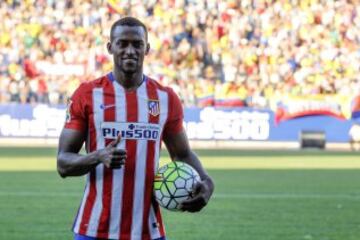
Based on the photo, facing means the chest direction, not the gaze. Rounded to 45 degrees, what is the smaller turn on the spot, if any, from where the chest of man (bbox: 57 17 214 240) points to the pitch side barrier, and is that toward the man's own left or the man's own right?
approximately 180°

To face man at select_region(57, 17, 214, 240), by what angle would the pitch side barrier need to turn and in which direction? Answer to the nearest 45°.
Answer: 0° — it already faces them

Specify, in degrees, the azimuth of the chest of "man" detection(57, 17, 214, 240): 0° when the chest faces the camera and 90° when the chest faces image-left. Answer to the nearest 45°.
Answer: approximately 0°

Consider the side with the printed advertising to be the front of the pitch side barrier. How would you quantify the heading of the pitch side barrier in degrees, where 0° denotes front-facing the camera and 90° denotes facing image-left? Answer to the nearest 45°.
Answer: approximately 0°

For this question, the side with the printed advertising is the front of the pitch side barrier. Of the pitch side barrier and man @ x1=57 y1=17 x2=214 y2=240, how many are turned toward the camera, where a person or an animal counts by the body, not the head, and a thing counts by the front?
2
